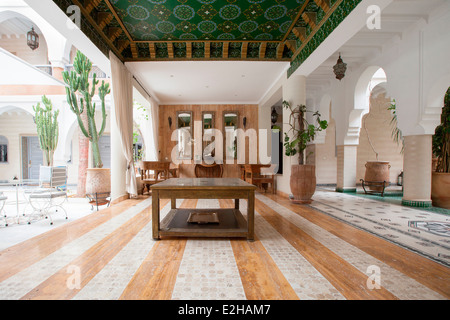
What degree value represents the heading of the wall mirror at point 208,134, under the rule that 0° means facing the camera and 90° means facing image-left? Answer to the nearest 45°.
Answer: approximately 0°

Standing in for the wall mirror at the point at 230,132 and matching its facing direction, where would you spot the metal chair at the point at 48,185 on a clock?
The metal chair is roughly at 1 o'clock from the wall mirror.

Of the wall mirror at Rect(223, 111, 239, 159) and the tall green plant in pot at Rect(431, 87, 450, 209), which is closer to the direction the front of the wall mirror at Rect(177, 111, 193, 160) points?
the tall green plant in pot

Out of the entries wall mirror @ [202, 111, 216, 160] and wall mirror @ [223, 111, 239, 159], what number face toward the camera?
2

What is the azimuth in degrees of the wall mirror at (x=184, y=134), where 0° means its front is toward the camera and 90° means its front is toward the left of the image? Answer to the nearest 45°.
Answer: approximately 0°
